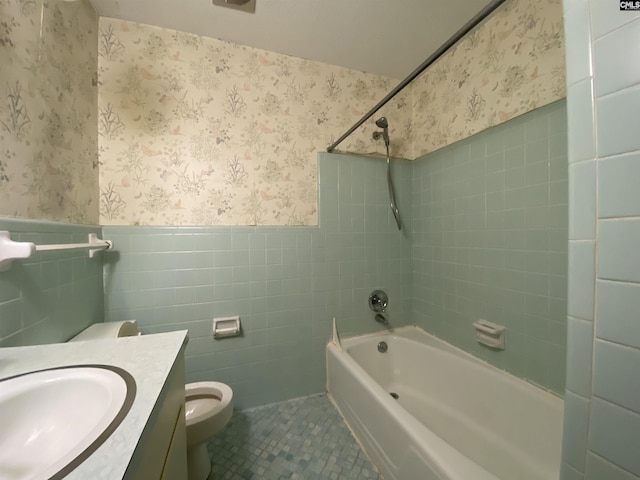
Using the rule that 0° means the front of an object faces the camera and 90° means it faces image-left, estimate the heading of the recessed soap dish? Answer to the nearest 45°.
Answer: approximately 45°

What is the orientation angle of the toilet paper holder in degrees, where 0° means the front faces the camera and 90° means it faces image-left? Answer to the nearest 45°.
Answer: approximately 0°

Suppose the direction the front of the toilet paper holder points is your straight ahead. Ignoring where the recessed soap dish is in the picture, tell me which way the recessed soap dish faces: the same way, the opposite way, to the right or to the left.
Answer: to the right

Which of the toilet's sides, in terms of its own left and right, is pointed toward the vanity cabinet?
right

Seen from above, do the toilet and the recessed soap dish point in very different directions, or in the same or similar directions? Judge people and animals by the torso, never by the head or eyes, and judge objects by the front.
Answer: very different directions

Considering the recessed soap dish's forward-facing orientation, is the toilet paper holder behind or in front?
in front

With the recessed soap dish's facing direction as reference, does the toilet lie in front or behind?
in front
